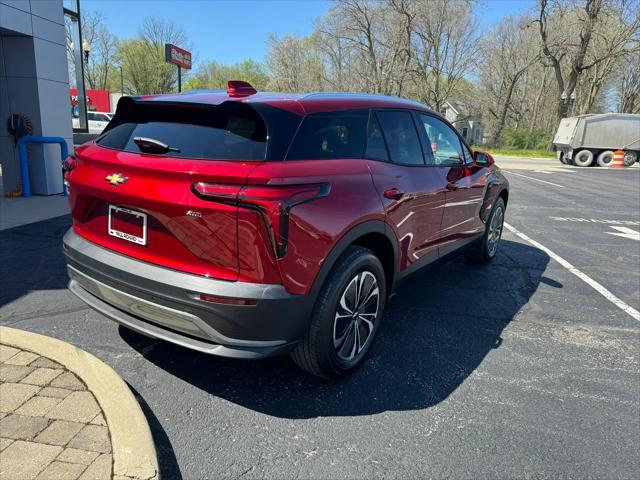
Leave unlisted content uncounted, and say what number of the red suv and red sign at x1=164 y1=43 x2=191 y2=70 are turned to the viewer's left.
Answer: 0

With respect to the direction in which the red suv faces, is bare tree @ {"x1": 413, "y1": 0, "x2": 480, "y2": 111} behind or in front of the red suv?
in front

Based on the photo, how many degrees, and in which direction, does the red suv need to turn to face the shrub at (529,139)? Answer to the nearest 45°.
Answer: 0° — it already faces it

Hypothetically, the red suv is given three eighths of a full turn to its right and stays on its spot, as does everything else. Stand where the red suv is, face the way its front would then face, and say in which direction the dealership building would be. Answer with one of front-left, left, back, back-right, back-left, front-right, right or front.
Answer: back-right

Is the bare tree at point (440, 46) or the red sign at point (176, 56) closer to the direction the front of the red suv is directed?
the bare tree

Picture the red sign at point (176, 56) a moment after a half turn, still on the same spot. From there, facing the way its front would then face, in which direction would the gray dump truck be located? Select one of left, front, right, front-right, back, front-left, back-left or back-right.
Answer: back-right

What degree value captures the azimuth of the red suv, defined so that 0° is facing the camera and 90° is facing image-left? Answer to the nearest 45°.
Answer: approximately 225°

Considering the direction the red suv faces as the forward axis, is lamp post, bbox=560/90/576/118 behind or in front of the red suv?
in front

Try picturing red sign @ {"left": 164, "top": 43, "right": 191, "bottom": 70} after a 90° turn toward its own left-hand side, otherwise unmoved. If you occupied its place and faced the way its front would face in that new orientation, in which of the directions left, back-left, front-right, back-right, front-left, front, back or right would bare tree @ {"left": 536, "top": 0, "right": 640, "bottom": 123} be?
front-right

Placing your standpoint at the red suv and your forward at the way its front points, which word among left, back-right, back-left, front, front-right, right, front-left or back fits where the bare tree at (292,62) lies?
front-left

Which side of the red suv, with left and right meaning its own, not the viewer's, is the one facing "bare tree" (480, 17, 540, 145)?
front

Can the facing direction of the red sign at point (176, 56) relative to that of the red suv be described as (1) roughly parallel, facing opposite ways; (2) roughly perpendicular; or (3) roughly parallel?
roughly perpendicular

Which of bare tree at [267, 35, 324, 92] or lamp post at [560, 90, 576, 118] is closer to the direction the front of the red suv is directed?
the lamp post
